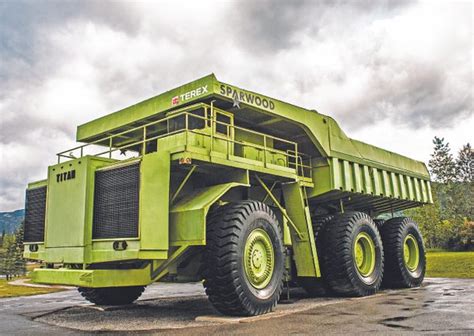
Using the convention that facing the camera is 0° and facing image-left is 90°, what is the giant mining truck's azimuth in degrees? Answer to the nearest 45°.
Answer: approximately 45°
